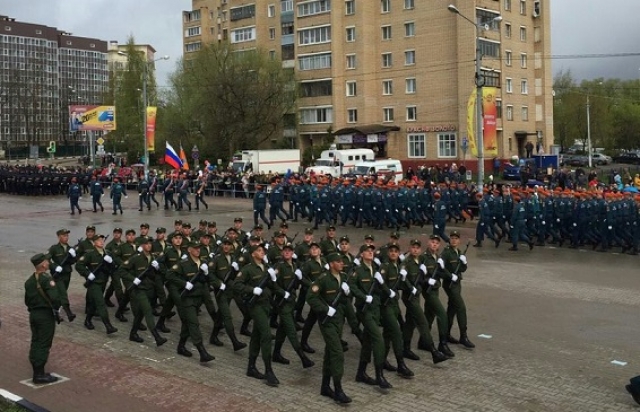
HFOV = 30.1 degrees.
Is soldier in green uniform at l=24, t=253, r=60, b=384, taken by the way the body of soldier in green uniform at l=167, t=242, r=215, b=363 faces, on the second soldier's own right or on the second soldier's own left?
on the second soldier's own right

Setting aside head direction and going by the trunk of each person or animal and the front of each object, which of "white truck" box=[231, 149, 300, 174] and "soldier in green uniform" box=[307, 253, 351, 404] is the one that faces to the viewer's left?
the white truck

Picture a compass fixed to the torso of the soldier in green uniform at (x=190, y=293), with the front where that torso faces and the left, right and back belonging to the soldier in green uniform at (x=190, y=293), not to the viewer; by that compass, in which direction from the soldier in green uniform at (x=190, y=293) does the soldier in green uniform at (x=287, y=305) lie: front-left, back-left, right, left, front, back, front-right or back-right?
front

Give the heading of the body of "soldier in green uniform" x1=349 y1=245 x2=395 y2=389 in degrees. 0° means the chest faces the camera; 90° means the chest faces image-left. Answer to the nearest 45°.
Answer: approximately 315°

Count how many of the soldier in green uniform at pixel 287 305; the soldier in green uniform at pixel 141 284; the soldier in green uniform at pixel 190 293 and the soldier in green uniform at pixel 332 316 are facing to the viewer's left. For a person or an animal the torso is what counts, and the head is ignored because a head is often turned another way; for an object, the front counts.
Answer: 0

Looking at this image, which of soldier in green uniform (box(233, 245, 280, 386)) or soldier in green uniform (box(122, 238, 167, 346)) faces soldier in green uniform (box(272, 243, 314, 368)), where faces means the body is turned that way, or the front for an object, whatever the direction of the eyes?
soldier in green uniform (box(122, 238, 167, 346))

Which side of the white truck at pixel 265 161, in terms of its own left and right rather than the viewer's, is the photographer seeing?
left

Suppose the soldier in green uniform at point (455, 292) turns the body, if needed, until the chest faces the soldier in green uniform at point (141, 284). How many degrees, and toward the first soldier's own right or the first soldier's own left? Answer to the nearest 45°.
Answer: approximately 135° to the first soldier's own right

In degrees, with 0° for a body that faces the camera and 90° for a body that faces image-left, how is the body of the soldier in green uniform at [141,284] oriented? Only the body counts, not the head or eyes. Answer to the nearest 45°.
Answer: approximately 315°

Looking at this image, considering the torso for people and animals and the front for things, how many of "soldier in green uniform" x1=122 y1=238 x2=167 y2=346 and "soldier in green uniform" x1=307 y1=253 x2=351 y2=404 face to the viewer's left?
0

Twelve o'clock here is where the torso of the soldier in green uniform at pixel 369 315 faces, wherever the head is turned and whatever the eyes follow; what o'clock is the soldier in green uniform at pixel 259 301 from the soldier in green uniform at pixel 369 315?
the soldier in green uniform at pixel 259 301 is roughly at 5 o'clock from the soldier in green uniform at pixel 369 315.

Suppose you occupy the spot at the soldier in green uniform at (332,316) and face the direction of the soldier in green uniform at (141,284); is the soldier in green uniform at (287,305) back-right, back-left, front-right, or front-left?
front-right

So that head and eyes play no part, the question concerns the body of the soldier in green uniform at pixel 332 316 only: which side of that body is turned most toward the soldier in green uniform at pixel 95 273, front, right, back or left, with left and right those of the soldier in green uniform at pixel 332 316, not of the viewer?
back

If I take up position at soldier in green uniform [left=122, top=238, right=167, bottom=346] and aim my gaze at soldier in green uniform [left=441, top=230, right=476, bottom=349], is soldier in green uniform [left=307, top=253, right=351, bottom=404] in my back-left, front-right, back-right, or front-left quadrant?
front-right
